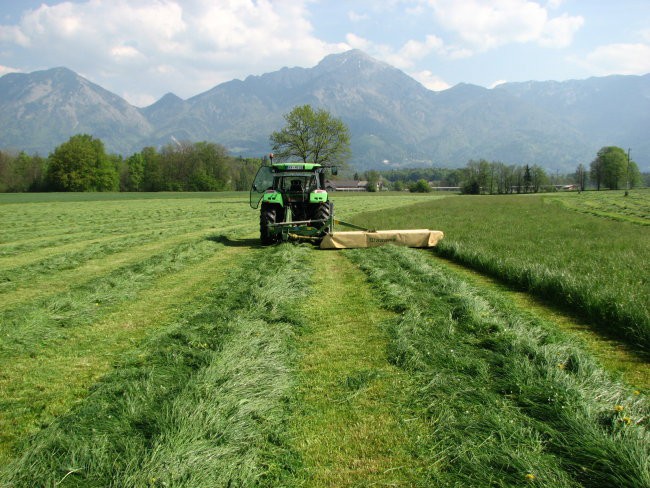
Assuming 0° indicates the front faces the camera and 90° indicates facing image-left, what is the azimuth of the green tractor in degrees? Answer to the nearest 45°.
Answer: approximately 180°
